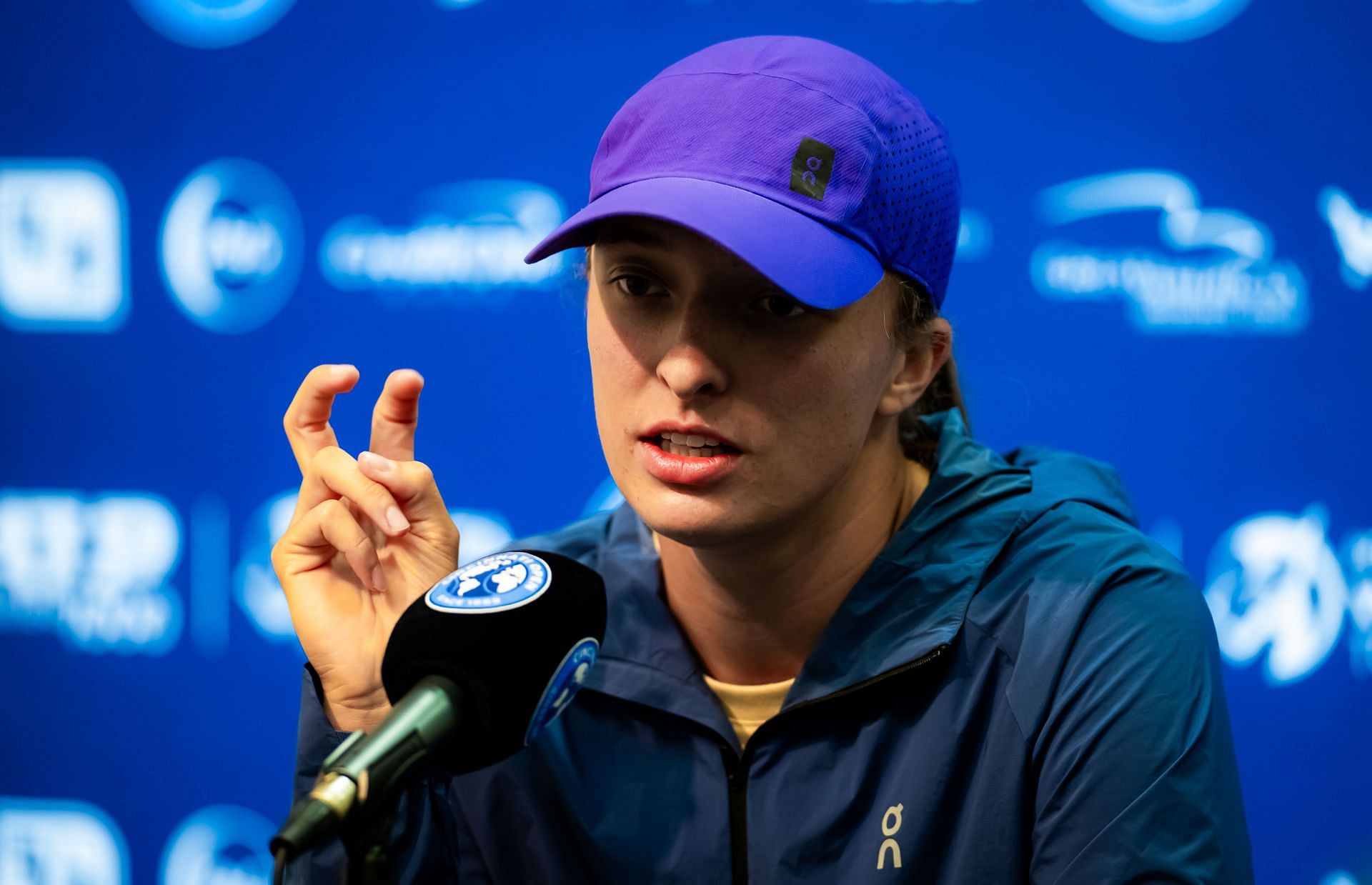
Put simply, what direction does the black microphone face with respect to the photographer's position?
facing away from the viewer and to the right of the viewer

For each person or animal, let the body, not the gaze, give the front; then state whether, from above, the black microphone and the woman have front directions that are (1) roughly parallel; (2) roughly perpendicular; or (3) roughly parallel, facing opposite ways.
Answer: roughly parallel, facing opposite ways

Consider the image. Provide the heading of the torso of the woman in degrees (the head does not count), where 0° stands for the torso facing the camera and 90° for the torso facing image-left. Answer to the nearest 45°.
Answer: approximately 45°

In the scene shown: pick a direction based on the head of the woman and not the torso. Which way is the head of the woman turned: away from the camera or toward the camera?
toward the camera
